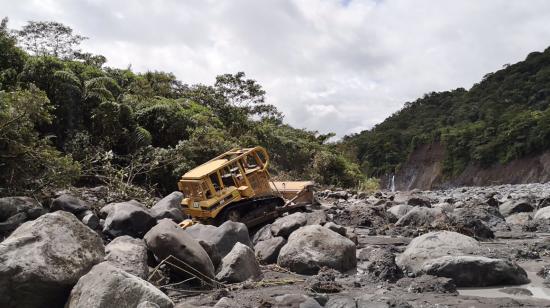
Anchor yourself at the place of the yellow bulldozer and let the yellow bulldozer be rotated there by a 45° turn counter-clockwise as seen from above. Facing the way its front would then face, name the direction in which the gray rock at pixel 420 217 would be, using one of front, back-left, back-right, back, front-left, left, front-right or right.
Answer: right

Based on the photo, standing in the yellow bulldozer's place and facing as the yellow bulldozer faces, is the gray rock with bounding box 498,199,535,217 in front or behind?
in front

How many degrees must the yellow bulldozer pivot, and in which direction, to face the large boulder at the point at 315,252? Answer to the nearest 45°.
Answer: approximately 90° to its right

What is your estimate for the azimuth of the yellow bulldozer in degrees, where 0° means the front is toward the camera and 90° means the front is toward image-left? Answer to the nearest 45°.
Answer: approximately 225°

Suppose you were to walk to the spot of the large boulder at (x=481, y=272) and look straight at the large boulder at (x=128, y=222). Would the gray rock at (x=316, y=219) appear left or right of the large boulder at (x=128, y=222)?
right

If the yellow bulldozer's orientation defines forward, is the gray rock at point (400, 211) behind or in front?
in front

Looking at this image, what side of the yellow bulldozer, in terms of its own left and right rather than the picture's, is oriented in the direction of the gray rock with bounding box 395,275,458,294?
right

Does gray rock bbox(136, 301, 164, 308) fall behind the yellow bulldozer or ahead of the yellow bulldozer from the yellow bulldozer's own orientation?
behind

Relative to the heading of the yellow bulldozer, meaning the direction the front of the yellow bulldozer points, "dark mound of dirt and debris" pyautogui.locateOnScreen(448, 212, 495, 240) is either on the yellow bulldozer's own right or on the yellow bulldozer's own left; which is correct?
on the yellow bulldozer's own right

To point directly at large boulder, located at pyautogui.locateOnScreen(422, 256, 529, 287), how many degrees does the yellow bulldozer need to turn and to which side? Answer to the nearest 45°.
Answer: approximately 90° to its right

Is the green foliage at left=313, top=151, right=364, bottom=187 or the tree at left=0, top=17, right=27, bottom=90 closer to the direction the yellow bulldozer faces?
the green foliage

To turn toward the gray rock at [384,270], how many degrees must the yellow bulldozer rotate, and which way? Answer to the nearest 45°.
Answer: approximately 90° to its right

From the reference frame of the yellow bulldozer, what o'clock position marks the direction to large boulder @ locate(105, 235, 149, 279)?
The large boulder is roughly at 5 o'clock from the yellow bulldozer.

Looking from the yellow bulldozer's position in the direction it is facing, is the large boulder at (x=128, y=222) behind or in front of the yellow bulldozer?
behind

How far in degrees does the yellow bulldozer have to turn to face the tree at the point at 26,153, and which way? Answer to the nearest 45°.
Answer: approximately 135° to its left
